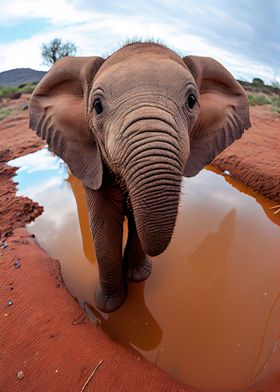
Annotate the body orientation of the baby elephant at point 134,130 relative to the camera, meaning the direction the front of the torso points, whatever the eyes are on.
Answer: toward the camera
